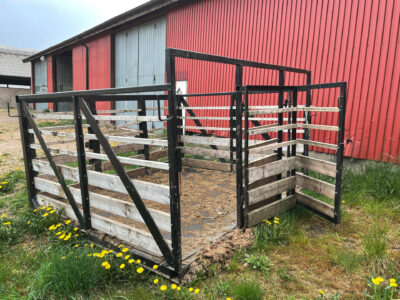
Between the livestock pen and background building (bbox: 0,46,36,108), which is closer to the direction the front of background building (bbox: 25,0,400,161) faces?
the livestock pen

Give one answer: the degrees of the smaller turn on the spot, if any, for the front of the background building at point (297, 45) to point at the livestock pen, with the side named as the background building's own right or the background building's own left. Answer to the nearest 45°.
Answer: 0° — it already faces it

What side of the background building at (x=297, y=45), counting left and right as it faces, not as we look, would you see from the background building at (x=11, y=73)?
right

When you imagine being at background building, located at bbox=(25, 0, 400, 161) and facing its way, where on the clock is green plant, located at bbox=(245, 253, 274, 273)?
The green plant is roughly at 11 o'clock from the background building.

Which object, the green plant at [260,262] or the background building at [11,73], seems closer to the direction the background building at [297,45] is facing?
the green plant
